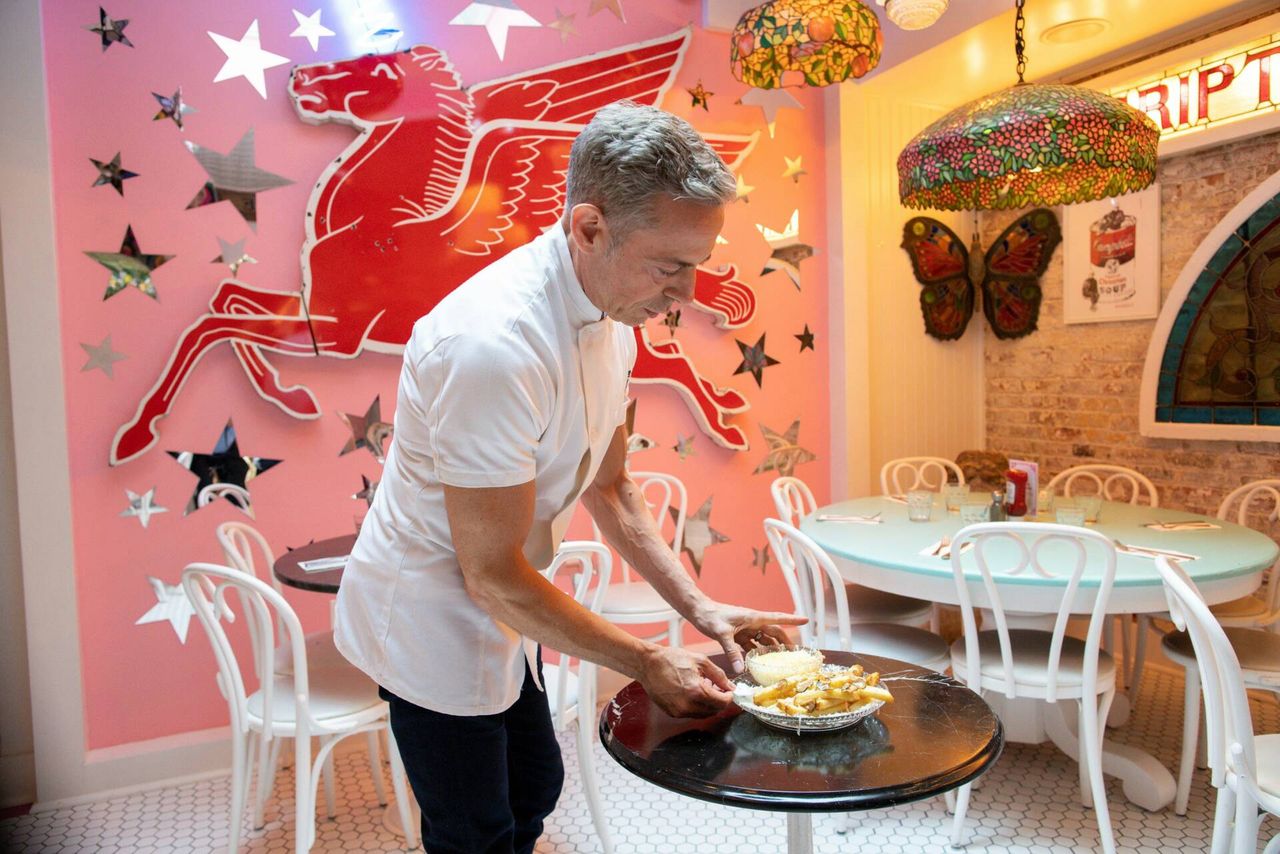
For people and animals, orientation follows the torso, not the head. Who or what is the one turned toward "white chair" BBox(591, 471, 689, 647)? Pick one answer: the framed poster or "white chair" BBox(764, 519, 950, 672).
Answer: the framed poster

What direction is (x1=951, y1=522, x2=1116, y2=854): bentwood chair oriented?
away from the camera

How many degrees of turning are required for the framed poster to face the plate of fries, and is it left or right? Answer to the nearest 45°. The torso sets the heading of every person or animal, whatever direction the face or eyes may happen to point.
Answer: approximately 45° to its left

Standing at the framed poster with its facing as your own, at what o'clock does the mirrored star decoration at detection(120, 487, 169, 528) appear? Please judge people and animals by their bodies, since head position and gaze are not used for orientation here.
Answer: The mirrored star decoration is roughly at 12 o'clock from the framed poster.

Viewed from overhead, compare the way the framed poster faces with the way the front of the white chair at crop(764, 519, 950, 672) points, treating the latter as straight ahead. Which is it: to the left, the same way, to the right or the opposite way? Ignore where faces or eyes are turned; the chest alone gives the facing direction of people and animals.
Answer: the opposite way

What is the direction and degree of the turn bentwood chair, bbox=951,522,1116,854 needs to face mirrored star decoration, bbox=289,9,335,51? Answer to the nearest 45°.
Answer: approximately 90° to its left

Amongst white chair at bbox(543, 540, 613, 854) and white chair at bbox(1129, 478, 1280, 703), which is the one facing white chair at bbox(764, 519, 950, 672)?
white chair at bbox(1129, 478, 1280, 703)

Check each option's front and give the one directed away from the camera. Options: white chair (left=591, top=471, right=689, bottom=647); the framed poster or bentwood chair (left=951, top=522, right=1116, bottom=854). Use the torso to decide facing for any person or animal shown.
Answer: the bentwood chair

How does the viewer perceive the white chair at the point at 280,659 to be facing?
facing to the right of the viewer

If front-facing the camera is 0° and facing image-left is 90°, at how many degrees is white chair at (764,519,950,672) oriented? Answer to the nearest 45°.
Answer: approximately 225°

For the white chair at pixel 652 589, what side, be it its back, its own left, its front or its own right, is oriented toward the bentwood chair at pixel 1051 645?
left
